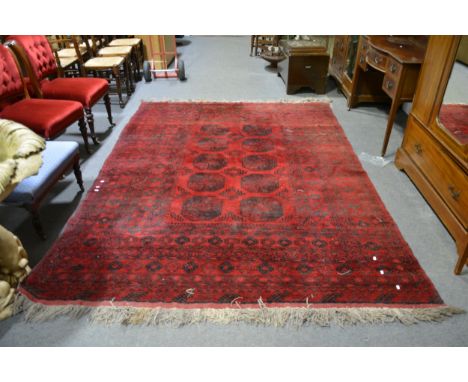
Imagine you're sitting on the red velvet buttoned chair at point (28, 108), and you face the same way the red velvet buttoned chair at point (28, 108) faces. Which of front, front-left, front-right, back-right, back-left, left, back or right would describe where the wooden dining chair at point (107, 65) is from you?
left

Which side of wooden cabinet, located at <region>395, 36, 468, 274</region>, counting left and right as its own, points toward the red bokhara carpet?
front

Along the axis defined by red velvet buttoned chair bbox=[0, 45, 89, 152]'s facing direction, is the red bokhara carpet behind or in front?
in front

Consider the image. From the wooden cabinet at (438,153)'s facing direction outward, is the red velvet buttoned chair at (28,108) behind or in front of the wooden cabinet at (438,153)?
in front

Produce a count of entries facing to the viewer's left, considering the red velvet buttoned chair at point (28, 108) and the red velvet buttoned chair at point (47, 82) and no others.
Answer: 0

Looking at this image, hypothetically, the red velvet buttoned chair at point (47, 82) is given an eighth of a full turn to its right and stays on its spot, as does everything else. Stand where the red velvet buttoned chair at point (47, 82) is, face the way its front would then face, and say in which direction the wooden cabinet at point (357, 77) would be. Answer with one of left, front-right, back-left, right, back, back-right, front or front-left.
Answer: left

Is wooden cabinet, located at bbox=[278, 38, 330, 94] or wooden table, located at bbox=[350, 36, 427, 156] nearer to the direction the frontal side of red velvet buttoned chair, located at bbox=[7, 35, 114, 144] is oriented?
the wooden table

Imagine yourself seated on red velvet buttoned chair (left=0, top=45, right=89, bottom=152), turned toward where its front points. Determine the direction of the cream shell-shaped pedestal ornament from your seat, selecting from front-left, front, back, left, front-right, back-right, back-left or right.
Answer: front-right

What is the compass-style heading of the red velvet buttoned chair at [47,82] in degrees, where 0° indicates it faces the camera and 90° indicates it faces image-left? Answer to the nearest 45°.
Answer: approximately 315°

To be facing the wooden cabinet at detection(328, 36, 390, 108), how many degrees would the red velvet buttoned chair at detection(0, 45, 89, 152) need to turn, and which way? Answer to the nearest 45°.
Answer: approximately 45° to its left

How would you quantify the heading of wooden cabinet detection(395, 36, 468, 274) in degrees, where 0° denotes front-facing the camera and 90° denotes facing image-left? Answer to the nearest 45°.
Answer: approximately 45°

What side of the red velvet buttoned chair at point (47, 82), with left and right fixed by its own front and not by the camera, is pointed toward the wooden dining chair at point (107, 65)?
left

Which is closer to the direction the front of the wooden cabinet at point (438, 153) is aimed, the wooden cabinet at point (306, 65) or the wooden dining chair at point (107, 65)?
the wooden dining chair

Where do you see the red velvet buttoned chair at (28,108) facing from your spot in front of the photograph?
facing the viewer and to the right of the viewer

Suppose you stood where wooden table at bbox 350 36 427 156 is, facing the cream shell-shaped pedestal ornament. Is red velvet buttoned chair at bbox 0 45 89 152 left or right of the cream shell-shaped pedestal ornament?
right
